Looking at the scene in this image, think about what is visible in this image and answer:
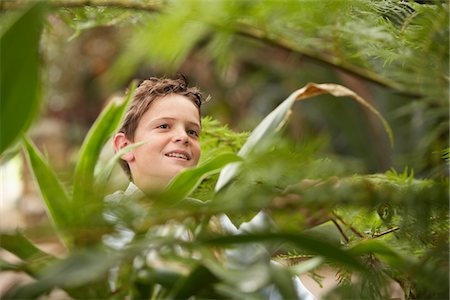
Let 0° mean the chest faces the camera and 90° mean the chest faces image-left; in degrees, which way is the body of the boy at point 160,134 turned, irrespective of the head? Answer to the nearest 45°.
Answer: approximately 315°

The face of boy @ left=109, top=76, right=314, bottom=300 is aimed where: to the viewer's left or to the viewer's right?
to the viewer's right
